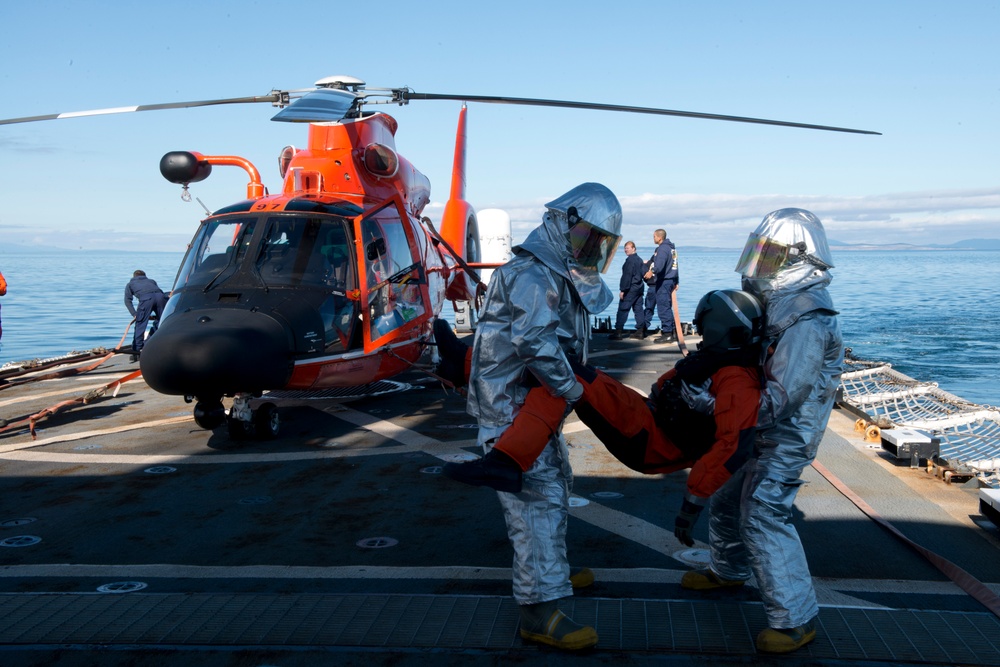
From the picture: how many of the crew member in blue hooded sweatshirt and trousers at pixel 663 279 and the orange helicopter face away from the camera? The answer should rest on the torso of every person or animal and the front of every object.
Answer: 0

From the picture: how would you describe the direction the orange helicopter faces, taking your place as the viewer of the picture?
facing the viewer and to the left of the viewer

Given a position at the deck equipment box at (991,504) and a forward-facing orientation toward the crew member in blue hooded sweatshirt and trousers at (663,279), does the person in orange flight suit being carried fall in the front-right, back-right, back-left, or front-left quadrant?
back-left

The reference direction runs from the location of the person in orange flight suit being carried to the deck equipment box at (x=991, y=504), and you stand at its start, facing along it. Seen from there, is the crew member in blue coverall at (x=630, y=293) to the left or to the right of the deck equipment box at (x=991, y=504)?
left

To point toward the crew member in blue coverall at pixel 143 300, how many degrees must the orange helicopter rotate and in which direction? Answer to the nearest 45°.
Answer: approximately 90° to its right

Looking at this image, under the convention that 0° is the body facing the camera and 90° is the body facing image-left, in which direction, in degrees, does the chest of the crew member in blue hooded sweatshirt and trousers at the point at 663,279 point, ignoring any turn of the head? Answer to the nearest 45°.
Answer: approximately 90°

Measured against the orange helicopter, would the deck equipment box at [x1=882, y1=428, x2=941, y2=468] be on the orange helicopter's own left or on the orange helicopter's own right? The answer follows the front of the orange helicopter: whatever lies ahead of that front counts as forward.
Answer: on the orange helicopter's own left

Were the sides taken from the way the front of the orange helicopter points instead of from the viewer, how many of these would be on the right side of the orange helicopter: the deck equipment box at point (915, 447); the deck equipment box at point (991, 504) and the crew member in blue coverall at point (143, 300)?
1

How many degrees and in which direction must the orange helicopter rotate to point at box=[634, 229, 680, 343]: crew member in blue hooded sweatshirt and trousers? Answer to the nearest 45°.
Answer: approximately 180°
